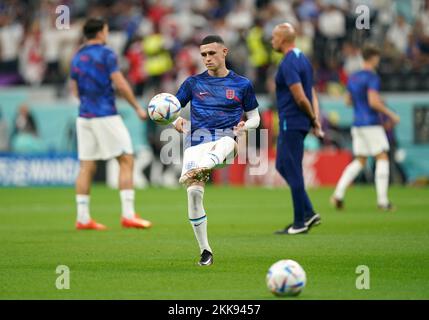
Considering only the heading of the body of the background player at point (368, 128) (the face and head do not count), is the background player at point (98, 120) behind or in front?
behind

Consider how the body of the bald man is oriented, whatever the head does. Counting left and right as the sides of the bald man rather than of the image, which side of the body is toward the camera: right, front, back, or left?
left

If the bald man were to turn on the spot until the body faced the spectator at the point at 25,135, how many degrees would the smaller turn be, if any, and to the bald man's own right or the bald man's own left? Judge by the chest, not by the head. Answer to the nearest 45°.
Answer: approximately 45° to the bald man's own right

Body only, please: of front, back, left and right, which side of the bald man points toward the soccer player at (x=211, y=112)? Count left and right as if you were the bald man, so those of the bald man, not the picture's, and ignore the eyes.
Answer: left

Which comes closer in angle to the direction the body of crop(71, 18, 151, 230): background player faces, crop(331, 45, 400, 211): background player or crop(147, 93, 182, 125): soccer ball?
the background player

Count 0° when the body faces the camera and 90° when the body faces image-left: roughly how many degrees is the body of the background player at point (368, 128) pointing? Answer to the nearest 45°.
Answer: approximately 225°

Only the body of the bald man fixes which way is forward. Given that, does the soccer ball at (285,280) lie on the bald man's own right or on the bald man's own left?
on the bald man's own left

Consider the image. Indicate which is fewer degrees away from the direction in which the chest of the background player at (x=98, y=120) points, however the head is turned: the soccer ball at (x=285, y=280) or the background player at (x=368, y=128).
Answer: the background player

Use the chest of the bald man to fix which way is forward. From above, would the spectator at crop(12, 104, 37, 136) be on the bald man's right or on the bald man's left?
on the bald man's right

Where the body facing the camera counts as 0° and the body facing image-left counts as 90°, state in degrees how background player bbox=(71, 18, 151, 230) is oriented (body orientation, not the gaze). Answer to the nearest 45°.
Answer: approximately 225°
